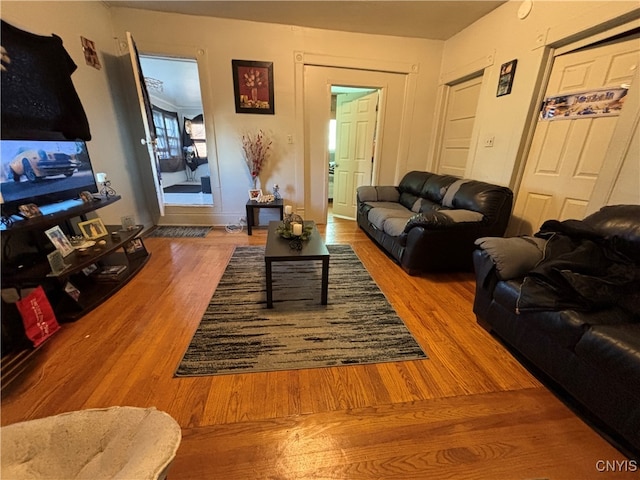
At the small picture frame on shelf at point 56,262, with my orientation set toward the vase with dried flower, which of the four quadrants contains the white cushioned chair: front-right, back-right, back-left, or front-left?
back-right

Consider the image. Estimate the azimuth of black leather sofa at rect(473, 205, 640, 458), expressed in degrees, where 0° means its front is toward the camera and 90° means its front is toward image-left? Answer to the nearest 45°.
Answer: approximately 45°

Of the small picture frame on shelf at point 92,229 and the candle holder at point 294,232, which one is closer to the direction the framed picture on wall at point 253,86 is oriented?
the candle holder

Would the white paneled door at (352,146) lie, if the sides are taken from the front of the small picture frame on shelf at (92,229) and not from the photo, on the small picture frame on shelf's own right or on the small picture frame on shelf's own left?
on the small picture frame on shelf's own left

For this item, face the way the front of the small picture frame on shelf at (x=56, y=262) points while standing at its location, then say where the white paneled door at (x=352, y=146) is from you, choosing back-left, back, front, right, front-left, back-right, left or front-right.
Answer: front-left

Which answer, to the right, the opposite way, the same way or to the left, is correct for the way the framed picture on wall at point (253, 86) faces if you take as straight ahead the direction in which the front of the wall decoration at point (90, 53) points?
to the right

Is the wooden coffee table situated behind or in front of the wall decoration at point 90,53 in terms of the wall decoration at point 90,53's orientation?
in front

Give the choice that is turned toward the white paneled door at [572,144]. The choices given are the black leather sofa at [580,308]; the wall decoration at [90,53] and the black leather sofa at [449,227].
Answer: the wall decoration

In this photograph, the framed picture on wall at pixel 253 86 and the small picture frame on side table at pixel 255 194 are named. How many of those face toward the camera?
2

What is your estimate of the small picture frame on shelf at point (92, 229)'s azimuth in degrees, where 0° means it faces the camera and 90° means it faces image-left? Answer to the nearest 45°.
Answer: approximately 315°

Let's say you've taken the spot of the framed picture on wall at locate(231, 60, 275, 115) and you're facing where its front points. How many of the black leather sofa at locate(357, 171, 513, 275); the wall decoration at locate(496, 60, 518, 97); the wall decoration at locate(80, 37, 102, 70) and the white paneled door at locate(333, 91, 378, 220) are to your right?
1

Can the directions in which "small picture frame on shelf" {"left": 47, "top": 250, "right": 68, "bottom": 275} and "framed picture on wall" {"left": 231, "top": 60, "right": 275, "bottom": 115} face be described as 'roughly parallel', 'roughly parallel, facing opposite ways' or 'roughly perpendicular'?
roughly perpendicular

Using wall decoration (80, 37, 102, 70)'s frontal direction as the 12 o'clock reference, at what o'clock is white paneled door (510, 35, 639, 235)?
The white paneled door is roughly at 12 o'clock from the wall decoration.

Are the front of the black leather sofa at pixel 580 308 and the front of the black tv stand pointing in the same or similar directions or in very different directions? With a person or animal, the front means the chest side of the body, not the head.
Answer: very different directions
